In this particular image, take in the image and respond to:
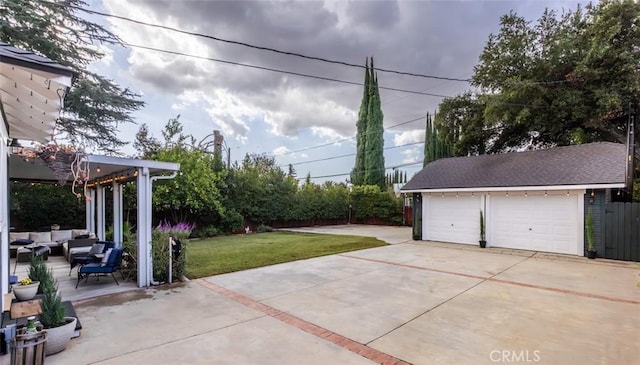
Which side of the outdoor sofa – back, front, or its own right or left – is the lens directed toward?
front

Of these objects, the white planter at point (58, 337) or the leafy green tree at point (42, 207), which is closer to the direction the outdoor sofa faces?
the white planter

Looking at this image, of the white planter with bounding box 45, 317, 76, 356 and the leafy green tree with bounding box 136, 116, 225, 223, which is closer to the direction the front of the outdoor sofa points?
the white planter

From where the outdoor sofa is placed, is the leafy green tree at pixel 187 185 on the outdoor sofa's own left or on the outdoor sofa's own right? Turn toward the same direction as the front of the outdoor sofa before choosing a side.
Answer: on the outdoor sofa's own left

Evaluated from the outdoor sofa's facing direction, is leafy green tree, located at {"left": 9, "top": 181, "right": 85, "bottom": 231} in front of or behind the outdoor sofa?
behind

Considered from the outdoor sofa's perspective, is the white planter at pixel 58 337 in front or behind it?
in front

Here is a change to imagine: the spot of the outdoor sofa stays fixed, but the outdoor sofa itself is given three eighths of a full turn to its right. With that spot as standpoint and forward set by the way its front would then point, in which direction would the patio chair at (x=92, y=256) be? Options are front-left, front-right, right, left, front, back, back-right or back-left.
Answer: back-left

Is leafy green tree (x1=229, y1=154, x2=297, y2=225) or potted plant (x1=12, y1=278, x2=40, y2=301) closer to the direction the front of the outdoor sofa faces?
the potted plant

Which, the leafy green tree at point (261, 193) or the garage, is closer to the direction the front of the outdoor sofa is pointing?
the garage
